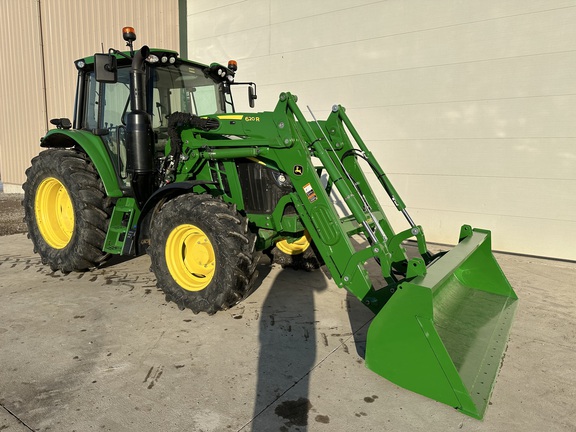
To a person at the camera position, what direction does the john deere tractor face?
facing the viewer and to the right of the viewer
